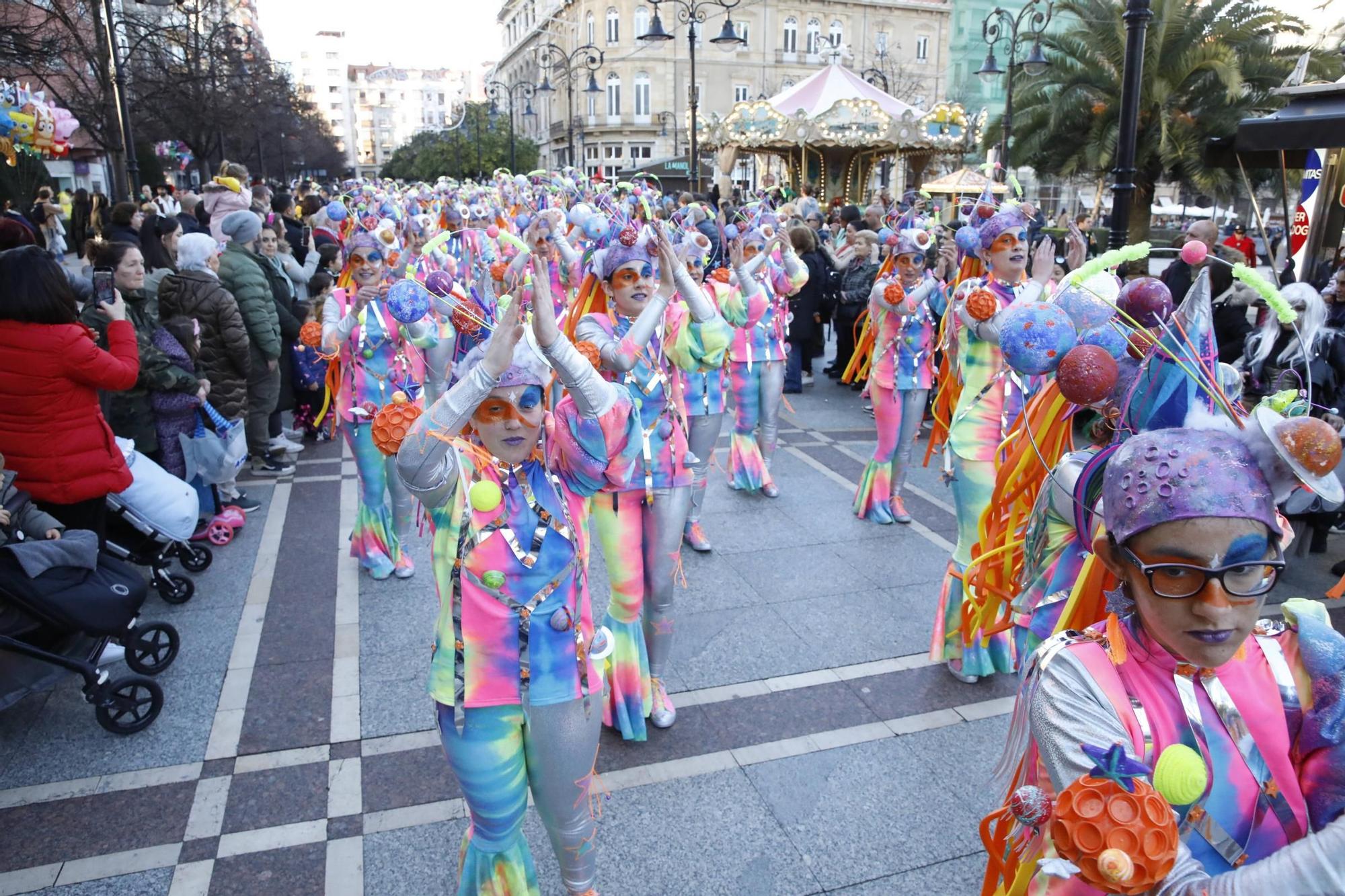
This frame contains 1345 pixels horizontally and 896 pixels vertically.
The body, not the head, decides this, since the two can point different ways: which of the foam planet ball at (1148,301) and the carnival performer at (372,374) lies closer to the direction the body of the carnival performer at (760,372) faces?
the foam planet ball

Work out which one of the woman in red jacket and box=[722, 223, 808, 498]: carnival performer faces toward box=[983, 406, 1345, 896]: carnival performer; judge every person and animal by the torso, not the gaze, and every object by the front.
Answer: box=[722, 223, 808, 498]: carnival performer

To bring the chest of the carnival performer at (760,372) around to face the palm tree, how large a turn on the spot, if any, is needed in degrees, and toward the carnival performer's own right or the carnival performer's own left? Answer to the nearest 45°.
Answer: approximately 135° to the carnival performer's own left

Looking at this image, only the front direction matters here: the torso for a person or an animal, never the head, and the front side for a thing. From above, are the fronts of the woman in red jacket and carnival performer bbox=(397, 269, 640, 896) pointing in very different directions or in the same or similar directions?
very different directions

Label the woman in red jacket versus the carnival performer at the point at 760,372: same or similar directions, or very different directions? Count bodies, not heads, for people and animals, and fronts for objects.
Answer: very different directions

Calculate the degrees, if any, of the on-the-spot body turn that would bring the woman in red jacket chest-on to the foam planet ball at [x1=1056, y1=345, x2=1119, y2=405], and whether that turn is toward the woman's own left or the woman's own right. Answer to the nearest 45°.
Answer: approximately 90° to the woman's own right

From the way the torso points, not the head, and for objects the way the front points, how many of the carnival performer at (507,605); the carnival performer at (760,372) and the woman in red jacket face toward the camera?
2

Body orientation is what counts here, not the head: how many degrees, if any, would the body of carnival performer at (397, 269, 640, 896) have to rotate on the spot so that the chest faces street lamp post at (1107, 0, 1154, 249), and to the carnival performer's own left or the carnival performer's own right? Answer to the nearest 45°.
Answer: approximately 135° to the carnival performer's own left

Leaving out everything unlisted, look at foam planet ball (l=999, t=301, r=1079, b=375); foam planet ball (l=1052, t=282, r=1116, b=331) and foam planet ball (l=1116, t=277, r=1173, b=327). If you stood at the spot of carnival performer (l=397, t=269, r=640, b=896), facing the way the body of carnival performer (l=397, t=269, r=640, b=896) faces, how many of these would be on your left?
3

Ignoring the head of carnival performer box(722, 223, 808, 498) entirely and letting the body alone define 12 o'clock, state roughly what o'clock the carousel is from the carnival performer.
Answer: The carousel is roughly at 6 o'clock from the carnival performer.

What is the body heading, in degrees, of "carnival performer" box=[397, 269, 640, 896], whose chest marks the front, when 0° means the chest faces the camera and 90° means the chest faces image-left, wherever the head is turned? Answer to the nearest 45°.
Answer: approximately 0°

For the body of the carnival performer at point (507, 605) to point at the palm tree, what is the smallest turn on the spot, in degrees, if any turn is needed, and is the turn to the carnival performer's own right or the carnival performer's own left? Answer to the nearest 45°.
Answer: approximately 135° to the carnival performer's own left
